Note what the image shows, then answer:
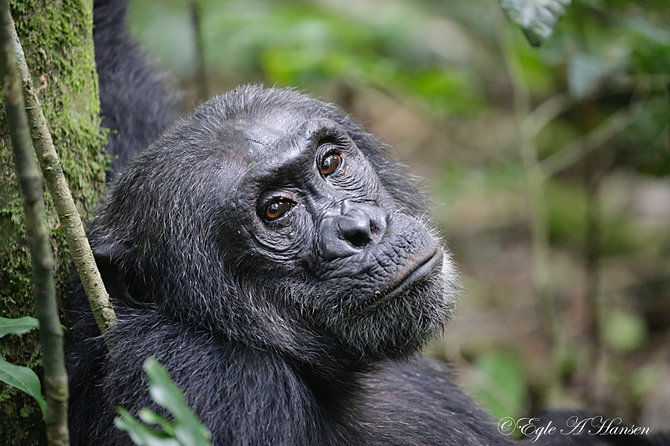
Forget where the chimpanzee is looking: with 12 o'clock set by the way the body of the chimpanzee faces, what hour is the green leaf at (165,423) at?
The green leaf is roughly at 2 o'clock from the chimpanzee.

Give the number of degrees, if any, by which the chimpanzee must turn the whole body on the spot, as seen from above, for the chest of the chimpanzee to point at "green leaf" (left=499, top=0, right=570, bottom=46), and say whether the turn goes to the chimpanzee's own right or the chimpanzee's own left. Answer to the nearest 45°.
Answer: approximately 45° to the chimpanzee's own left

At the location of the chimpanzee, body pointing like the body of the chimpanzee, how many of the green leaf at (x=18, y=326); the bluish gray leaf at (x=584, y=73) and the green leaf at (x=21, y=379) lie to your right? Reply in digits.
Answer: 2

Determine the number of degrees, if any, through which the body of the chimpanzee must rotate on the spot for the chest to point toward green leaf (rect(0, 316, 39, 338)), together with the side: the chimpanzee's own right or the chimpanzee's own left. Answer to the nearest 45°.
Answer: approximately 90° to the chimpanzee's own right

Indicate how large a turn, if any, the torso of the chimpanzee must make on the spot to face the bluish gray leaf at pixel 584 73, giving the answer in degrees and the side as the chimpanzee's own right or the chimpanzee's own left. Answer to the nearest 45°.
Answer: approximately 90° to the chimpanzee's own left

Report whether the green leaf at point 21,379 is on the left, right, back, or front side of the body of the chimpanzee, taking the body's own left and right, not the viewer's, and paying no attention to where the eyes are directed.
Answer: right

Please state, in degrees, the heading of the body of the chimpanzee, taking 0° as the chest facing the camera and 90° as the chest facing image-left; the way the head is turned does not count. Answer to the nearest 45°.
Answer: approximately 315°
